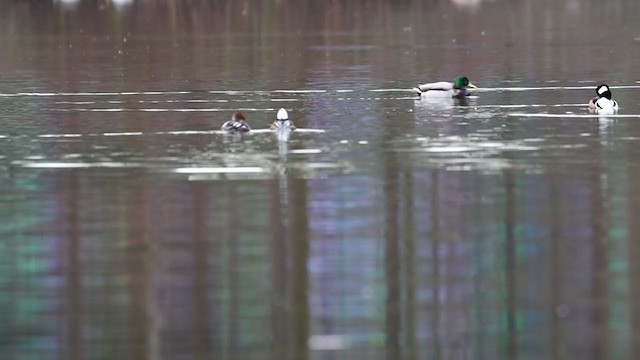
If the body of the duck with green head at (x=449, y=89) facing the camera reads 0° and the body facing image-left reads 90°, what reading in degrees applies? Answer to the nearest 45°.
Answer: approximately 270°
